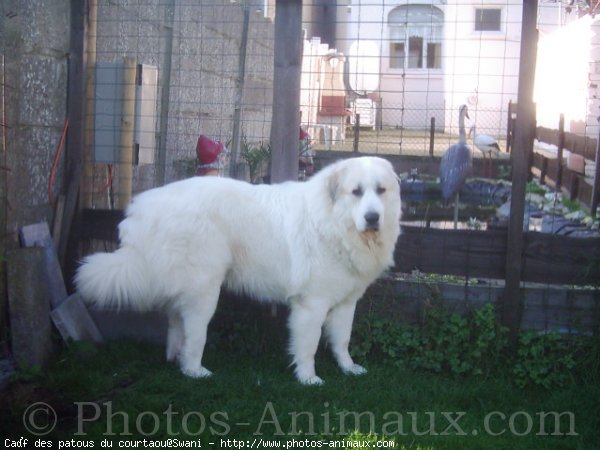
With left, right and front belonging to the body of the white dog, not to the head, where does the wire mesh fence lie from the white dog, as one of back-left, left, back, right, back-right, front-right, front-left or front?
left

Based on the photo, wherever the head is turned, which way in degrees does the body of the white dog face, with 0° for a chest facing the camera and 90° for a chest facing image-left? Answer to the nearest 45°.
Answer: approximately 270°

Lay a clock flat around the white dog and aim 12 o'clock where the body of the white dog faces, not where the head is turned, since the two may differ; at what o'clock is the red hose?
The red hose is roughly at 7 o'clock from the white dog.

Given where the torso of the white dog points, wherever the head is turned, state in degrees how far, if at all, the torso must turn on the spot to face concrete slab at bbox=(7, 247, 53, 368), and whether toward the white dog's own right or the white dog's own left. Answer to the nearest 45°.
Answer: approximately 180°

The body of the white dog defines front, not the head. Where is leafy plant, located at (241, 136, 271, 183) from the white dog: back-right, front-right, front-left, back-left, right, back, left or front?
left

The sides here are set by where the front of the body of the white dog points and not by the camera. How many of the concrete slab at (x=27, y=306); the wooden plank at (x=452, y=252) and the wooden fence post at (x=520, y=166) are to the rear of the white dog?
1

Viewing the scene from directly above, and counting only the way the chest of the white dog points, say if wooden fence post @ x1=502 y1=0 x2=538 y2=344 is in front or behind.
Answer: in front
